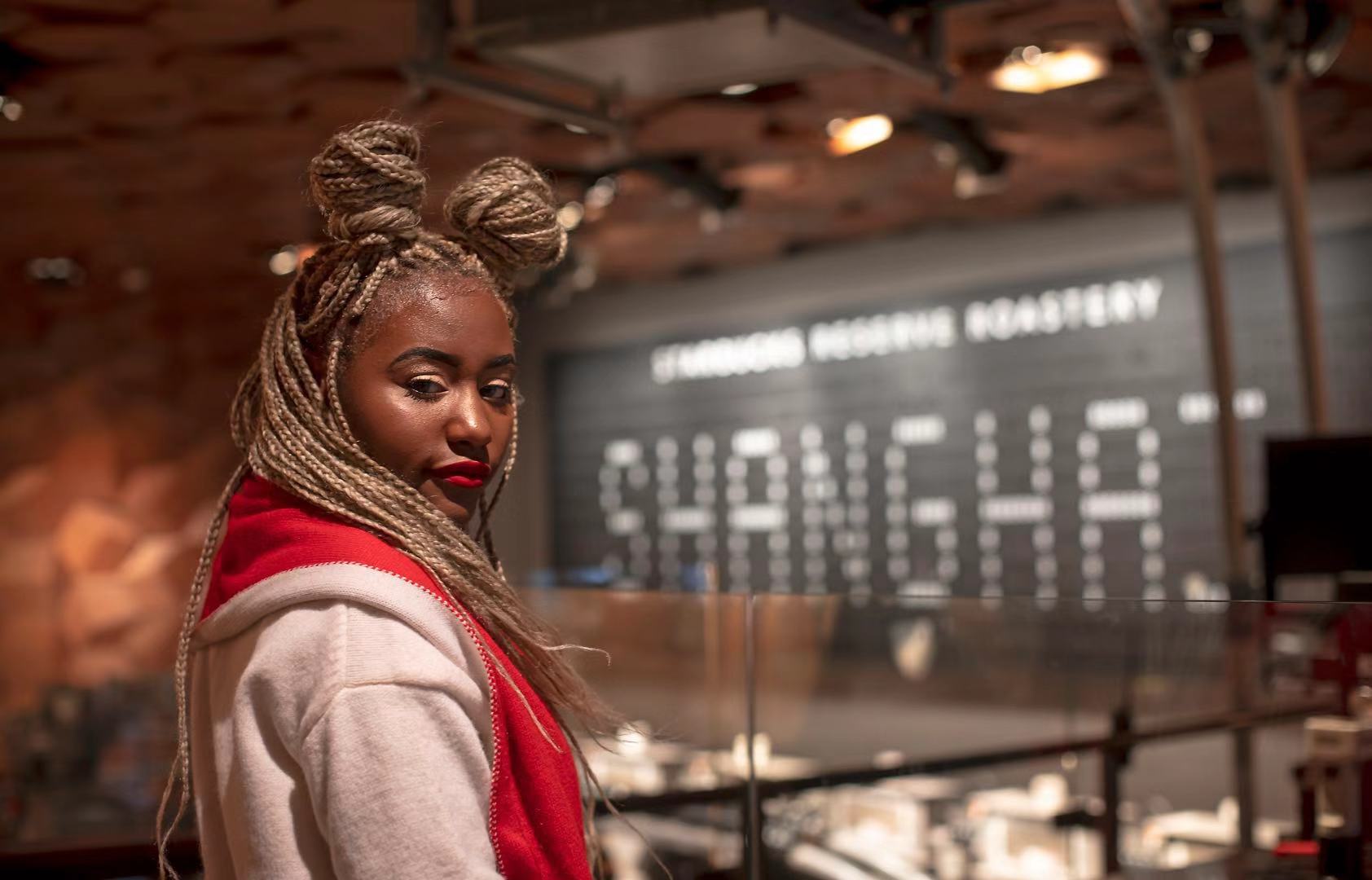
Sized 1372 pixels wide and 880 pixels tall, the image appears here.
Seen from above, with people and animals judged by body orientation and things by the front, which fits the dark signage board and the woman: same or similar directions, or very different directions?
very different directions

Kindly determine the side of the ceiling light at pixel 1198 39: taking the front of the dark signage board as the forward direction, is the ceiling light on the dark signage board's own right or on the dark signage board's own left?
on the dark signage board's own left

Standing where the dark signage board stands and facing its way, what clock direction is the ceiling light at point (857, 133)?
The ceiling light is roughly at 11 o'clock from the dark signage board.

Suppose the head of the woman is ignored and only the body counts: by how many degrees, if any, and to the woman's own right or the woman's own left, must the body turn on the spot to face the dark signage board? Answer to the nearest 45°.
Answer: approximately 45° to the woman's own left

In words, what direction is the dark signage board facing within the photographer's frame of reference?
facing the viewer and to the left of the viewer

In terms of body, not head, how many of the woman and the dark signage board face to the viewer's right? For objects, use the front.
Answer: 1

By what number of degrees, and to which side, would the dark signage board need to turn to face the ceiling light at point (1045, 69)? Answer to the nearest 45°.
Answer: approximately 45° to its left

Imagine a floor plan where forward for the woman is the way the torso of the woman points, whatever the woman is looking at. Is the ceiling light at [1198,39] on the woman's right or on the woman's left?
on the woman's left

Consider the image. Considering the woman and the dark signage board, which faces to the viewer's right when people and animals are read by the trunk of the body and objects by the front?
the woman

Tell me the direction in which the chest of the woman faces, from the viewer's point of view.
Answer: to the viewer's right

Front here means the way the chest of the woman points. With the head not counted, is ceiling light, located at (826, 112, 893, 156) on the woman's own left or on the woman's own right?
on the woman's own left

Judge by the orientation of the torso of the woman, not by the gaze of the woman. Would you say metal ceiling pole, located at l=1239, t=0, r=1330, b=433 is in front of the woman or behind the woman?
in front

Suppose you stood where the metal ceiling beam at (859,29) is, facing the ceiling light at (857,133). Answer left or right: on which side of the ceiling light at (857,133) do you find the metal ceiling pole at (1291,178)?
right

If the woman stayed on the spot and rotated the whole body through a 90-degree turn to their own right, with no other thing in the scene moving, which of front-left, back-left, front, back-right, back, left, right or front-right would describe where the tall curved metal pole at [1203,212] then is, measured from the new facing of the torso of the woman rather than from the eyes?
back-left
